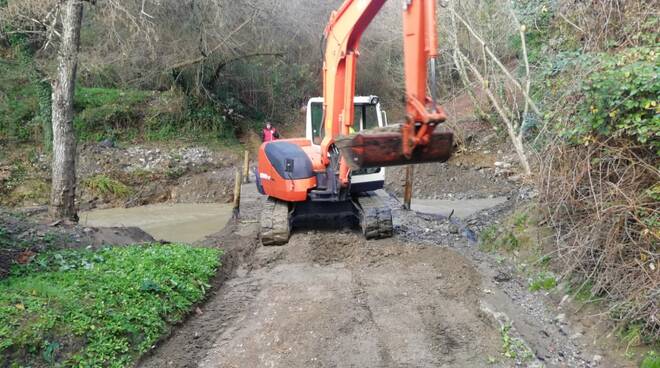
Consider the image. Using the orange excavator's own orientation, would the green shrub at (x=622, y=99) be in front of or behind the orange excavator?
in front

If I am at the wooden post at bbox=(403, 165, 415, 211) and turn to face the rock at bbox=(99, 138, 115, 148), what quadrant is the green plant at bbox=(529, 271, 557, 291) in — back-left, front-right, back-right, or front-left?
back-left
